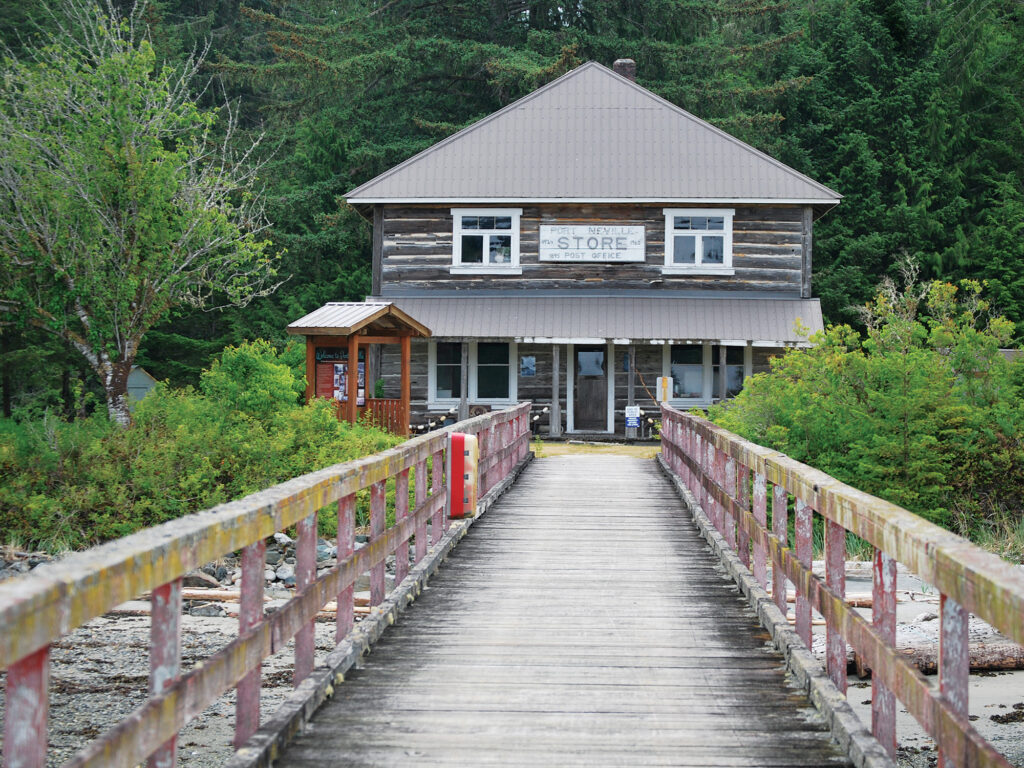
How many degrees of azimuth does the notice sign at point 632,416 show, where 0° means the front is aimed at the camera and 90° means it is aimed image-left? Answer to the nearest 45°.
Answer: approximately 0°

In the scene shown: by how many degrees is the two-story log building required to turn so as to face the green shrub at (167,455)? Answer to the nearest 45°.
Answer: approximately 45° to its right

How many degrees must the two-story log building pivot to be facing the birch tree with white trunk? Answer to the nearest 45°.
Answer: approximately 45° to its right

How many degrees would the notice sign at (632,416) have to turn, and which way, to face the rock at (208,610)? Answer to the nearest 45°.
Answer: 0° — it already faces it

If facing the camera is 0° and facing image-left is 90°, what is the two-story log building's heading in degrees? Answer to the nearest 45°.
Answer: approximately 0°

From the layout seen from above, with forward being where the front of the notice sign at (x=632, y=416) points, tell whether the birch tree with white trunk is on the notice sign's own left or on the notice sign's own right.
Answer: on the notice sign's own right

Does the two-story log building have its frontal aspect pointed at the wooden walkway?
yes

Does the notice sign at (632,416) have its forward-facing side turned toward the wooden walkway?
yes
